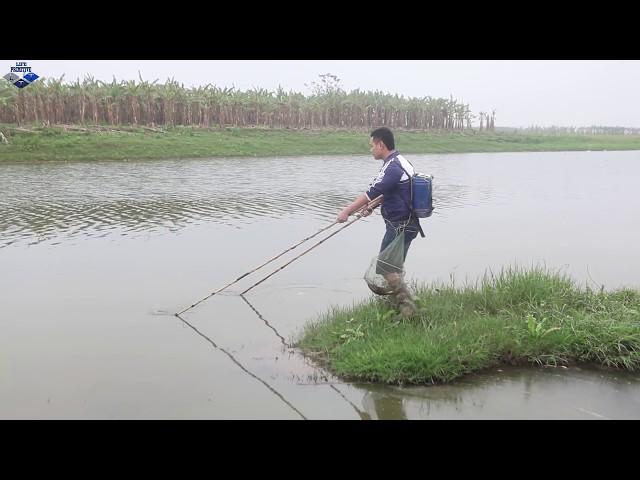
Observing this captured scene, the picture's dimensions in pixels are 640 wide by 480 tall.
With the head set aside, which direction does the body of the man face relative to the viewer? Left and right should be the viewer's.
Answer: facing to the left of the viewer

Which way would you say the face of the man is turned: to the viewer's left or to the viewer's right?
to the viewer's left
